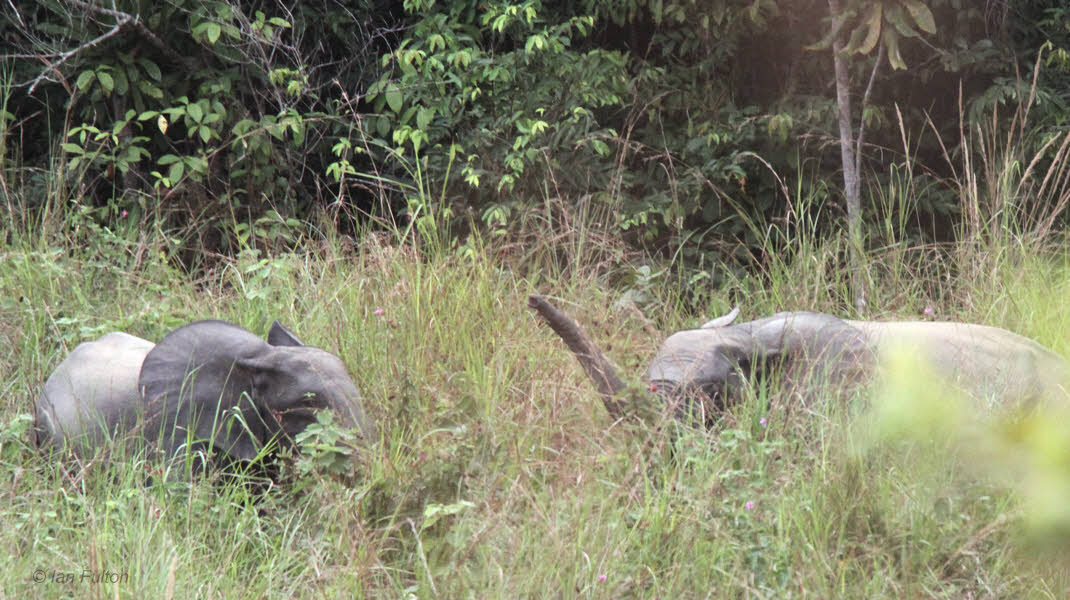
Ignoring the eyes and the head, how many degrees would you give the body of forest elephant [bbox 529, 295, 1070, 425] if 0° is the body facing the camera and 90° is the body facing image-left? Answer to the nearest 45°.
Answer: approximately 90°

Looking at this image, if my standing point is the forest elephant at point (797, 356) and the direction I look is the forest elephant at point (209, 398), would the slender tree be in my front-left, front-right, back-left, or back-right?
back-right

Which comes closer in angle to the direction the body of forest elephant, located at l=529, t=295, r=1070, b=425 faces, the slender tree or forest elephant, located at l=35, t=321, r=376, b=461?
the forest elephant

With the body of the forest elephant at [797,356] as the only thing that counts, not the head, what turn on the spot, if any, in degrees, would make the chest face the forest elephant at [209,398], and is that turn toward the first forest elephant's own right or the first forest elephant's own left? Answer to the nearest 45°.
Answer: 0° — it already faces it

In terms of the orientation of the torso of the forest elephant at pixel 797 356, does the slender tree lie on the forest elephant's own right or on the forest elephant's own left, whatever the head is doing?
on the forest elephant's own right
